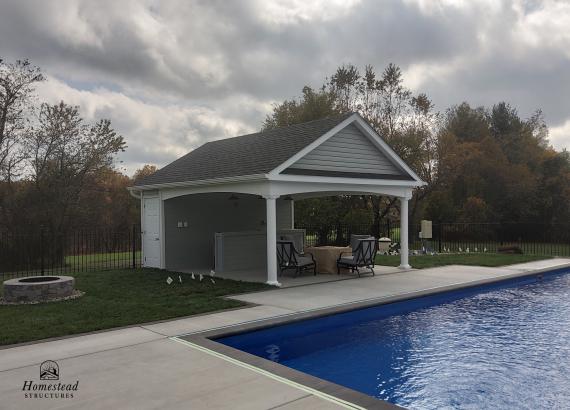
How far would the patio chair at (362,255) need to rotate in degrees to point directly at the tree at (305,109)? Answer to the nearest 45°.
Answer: approximately 45° to its right

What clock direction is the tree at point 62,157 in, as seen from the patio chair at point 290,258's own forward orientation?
The tree is roughly at 9 o'clock from the patio chair.

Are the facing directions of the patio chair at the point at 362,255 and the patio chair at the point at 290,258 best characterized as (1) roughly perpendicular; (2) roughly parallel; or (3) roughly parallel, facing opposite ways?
roughly perpendicular

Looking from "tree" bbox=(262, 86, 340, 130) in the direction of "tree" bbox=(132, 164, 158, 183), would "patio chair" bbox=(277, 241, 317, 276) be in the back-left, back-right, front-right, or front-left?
back-left

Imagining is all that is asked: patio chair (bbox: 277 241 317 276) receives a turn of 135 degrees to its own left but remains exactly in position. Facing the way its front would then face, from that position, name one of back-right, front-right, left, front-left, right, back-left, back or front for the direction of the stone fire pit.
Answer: front-left

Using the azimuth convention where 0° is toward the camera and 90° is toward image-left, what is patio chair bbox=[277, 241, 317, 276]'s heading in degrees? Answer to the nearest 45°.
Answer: approximately 225°

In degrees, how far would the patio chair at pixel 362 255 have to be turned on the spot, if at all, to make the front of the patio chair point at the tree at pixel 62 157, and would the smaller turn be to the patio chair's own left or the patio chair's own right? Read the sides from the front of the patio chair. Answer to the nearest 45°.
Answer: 0° — it already faces it

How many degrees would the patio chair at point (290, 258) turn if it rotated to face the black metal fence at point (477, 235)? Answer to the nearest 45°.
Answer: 0° — it already faces it
